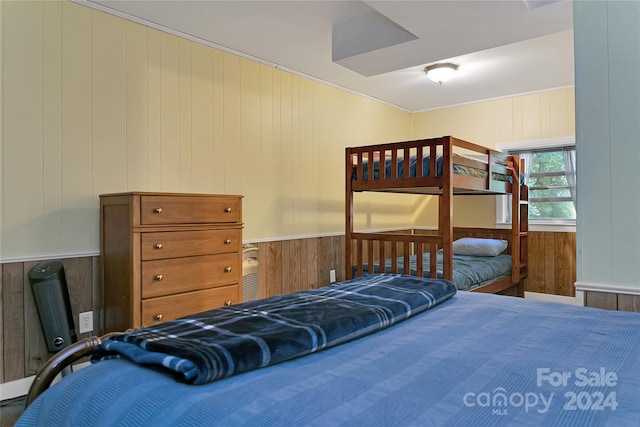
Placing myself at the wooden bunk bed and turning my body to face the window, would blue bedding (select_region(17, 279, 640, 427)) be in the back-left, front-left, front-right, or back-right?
back-right

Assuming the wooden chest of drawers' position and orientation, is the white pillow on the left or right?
on its left

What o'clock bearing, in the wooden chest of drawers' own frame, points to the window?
The window is roughly at 10 o'clock from the wooden chest of drawers.

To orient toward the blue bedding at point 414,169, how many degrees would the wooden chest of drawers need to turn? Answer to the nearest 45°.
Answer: approximately 45° to its left

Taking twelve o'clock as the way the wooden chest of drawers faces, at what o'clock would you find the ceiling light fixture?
The ceiling light fixture is roughly at 10 o'clock from the wooden chest of drawers.

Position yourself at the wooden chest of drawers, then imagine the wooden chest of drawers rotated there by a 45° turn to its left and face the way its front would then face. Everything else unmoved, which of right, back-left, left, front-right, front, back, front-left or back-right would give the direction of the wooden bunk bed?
front

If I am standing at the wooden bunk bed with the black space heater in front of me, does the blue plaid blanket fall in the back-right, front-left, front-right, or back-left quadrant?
front-left

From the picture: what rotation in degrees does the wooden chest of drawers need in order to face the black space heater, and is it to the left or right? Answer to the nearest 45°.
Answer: approximately 135° to its right

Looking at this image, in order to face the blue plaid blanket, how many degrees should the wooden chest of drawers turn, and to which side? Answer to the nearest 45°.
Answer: approximately 45° to its right
